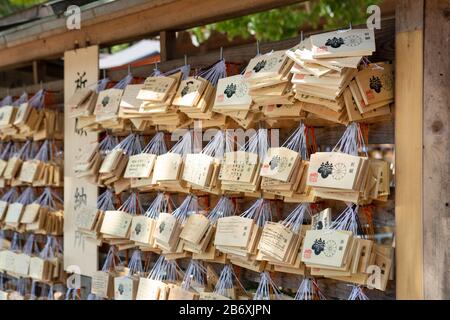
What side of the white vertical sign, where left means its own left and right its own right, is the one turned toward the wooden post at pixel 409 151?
left

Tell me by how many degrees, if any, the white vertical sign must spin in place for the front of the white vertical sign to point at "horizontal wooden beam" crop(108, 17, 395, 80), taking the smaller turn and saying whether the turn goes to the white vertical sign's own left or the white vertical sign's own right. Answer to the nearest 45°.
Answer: approximately 90° to the white vertical sign's own left

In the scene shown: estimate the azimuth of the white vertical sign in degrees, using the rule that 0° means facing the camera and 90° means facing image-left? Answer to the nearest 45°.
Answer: approximately 45°

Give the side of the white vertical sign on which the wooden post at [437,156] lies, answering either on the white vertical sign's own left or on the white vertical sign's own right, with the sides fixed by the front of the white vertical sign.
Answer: on the white vertical sign's own left
